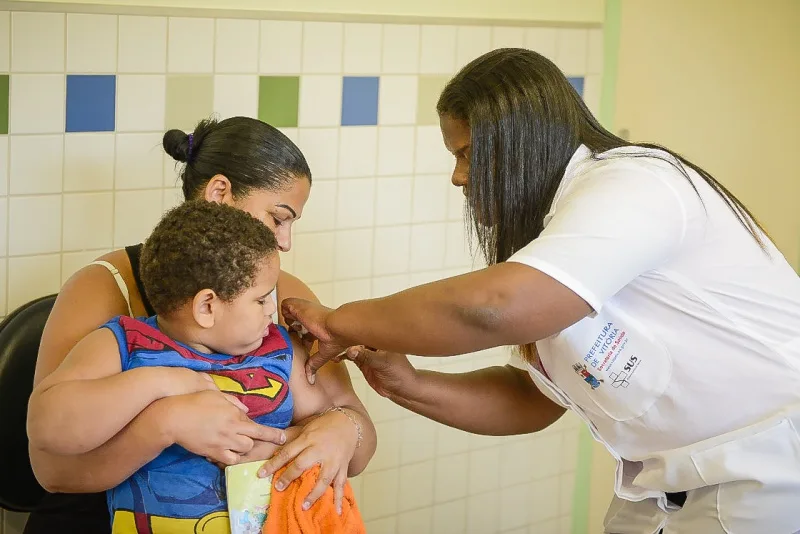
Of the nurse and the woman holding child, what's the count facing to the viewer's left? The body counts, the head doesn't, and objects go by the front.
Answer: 1

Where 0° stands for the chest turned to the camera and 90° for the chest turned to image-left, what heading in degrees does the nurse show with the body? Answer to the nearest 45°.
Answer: approximately 90°

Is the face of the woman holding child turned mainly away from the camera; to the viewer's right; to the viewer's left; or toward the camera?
to the viewer's right
